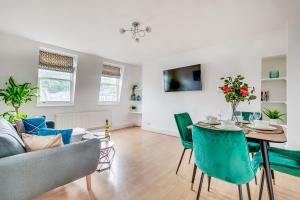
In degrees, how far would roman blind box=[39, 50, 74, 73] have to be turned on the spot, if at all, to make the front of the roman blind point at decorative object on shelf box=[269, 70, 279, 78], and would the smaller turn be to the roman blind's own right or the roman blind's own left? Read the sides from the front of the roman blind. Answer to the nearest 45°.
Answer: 0° — it already faces it

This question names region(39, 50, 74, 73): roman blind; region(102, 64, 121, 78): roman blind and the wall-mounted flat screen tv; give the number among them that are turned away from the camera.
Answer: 0

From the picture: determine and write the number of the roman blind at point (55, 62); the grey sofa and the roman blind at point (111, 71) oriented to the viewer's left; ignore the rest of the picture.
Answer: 0

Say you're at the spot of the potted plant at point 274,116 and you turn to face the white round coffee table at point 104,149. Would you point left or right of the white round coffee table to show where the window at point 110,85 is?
right

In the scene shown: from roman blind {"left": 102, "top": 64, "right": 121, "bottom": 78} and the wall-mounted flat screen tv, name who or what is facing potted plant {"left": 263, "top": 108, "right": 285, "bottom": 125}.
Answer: the roman blind

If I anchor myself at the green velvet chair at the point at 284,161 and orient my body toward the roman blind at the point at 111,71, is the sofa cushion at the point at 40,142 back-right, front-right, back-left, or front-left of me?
front-left

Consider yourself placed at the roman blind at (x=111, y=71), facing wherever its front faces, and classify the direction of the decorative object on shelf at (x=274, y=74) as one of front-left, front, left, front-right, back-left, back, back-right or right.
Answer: front

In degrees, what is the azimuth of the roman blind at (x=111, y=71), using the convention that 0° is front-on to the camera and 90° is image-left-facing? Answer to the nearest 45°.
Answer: approximately 315°

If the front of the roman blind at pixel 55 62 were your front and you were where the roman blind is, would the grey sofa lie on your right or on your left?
on your right

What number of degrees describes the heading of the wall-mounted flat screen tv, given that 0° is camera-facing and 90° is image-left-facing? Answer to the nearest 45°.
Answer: approximately 45°

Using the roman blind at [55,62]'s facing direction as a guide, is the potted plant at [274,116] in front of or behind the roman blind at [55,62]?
in front

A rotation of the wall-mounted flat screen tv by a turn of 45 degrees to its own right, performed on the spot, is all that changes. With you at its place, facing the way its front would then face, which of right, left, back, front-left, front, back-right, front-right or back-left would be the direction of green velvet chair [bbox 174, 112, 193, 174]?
left

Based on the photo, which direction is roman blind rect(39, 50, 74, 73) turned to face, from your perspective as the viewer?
facing the viewer and to the right of the viewer

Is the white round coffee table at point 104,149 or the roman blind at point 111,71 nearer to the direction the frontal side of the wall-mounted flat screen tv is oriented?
the white round coffee table

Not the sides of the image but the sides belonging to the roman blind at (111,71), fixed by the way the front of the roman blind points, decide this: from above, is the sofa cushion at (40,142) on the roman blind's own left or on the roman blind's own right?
on the roman blind's own right

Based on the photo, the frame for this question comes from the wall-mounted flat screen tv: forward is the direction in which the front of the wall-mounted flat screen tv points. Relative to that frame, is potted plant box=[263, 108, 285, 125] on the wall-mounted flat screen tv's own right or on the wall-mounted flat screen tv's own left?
on the wall-mounted flat screen tv's own left
